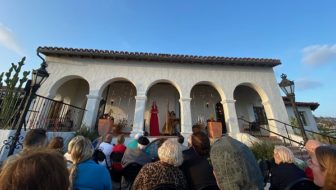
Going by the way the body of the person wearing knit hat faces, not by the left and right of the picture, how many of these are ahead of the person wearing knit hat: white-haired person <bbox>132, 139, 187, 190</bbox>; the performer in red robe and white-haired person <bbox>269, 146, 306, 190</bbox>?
1

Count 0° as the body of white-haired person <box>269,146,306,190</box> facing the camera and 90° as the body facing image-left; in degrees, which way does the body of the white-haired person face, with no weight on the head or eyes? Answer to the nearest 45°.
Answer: approximately 135°

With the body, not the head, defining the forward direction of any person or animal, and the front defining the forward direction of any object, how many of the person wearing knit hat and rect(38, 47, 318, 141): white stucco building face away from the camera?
1

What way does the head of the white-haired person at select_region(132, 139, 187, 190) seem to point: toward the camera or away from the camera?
away from the camera

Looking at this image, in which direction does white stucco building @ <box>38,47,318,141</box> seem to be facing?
toward the camera

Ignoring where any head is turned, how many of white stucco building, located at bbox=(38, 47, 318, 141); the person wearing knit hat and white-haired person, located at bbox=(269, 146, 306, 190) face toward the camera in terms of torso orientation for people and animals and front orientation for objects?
1

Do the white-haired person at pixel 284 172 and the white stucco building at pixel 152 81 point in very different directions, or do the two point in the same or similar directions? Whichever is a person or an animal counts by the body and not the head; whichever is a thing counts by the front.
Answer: very different directions

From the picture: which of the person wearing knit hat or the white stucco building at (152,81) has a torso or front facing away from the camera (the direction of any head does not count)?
the person wearing knit hat

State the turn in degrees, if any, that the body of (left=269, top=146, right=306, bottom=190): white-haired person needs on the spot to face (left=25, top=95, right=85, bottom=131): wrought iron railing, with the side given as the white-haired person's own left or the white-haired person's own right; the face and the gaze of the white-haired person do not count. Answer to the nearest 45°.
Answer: approximately 45° to the white-haired person's own left

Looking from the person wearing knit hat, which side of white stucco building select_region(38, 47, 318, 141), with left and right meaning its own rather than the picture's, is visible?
front

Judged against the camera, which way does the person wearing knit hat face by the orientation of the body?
away from the camera
